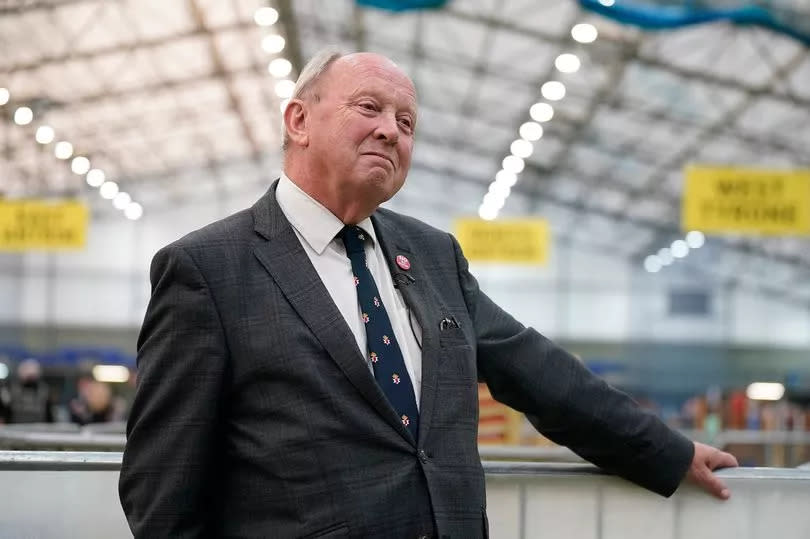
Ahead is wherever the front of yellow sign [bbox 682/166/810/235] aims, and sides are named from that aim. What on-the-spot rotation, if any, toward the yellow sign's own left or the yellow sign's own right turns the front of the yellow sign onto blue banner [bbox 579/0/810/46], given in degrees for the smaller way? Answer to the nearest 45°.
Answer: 0° — it already faces it

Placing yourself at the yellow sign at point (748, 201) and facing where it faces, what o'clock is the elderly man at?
The elderly man is roughly at 12 o'clock from the yellow sign.

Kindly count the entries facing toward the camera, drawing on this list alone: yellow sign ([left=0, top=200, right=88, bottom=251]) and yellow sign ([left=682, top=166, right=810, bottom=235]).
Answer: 2

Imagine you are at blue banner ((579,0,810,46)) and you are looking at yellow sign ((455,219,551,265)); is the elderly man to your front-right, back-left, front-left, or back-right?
back-left

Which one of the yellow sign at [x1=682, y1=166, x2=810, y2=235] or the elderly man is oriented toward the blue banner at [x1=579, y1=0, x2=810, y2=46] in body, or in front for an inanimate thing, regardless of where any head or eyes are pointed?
the yellow sign

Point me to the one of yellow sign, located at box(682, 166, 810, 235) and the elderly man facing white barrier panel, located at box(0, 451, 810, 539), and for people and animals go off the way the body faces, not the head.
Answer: the yellow sign

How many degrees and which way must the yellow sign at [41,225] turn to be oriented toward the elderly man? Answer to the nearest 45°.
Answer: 0° — it already faces them

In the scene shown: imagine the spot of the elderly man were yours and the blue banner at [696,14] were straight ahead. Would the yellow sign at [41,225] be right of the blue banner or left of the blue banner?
left

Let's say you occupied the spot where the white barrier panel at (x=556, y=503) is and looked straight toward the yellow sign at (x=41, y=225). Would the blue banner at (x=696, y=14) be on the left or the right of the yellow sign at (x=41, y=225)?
right
